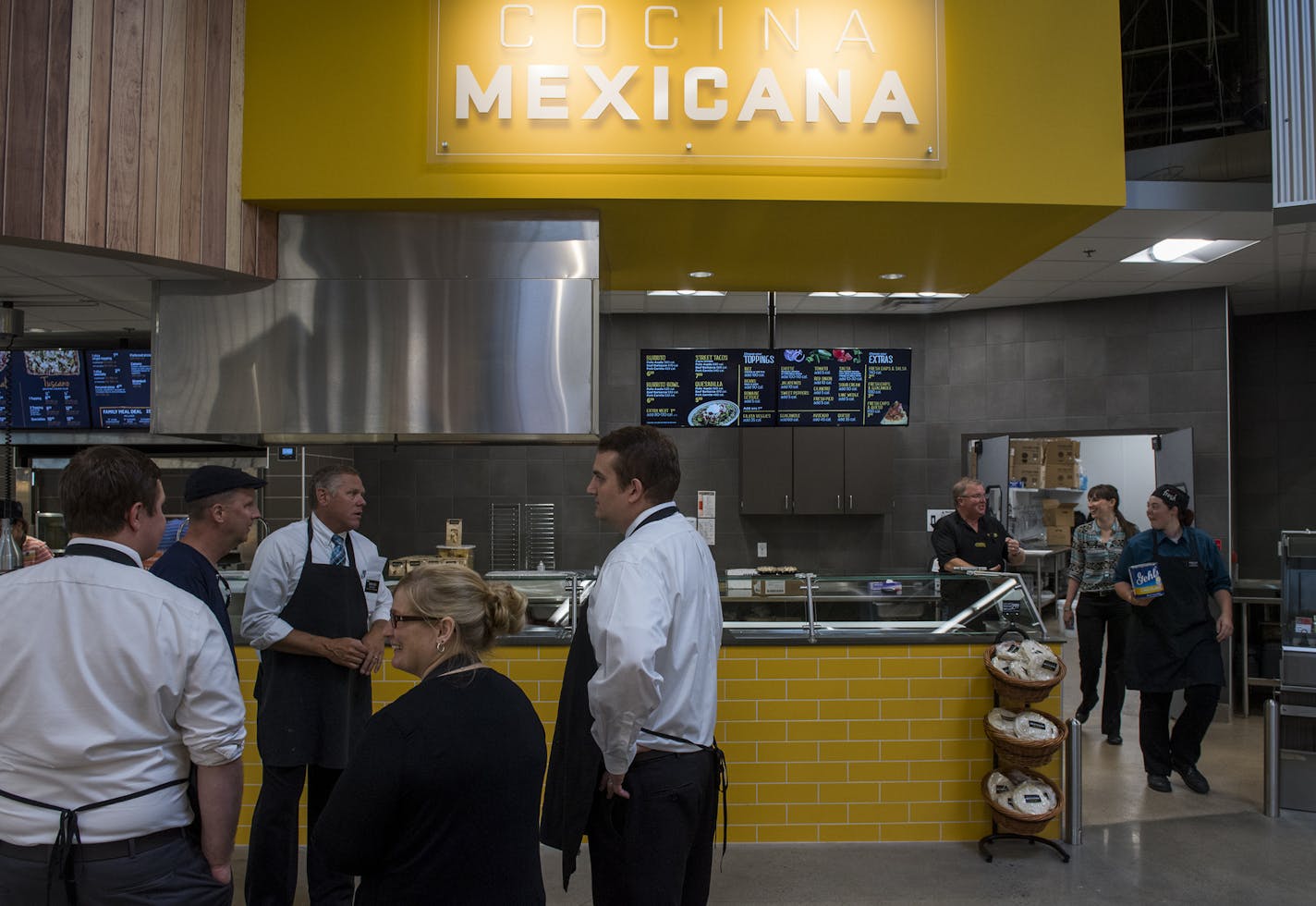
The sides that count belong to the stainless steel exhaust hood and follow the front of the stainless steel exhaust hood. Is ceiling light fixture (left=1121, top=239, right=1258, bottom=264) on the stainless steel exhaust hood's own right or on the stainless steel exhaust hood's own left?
on the stainless steel exhaust hood's own left

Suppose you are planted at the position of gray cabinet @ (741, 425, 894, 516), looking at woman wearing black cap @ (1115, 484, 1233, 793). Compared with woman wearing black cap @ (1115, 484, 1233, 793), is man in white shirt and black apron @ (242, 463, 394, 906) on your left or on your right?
right

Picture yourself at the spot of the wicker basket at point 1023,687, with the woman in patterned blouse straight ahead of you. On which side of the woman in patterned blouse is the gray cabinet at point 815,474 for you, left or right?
left

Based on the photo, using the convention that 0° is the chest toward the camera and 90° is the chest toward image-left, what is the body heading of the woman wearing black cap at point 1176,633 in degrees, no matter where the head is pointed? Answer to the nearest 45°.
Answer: approximately 0°

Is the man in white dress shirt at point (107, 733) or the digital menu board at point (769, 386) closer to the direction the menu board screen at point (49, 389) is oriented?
the man in white dress shirt

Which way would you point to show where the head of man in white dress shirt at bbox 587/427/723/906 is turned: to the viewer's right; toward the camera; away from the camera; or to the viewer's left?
to the viewer's left

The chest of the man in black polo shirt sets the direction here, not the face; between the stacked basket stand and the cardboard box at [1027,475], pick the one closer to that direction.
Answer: the stacked basket stand

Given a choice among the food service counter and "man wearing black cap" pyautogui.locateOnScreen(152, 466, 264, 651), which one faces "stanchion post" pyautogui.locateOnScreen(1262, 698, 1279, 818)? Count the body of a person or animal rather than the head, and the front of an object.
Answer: the man wearing black cap

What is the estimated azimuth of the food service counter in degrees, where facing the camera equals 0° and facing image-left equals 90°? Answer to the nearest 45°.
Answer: approximately 0°

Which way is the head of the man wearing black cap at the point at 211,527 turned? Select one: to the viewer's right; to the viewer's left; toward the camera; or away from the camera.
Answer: to the viewer's right

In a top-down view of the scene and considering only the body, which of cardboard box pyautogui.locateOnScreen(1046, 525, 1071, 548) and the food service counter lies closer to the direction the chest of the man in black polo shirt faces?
the food service counter
